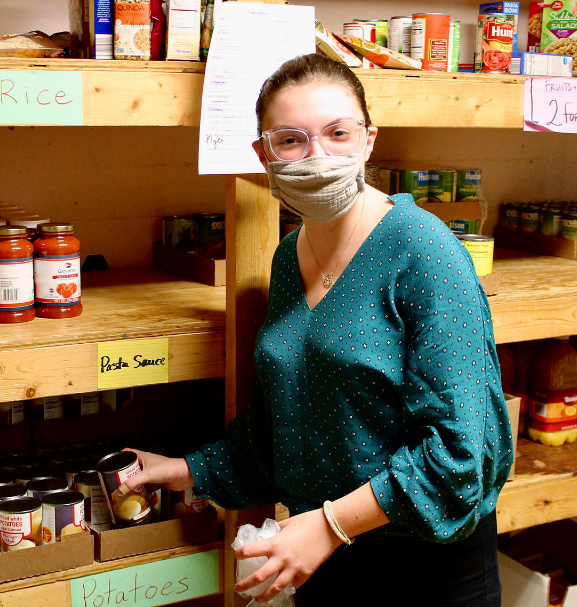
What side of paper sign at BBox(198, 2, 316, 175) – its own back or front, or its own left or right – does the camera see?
front

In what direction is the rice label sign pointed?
toward the camera

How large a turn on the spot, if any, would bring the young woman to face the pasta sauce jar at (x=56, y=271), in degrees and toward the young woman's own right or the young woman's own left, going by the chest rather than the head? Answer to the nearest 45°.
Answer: approximately 90° to the young woman's own right

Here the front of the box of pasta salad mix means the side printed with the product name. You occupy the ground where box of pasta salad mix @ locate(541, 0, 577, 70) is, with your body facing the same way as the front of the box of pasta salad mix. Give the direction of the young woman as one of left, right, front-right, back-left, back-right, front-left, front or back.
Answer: front

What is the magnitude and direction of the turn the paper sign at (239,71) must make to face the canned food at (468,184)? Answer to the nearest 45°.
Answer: approximately 135° to its left

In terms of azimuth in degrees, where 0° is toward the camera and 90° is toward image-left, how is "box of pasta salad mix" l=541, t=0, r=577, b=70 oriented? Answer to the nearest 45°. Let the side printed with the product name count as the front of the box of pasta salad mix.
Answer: approximately 0°

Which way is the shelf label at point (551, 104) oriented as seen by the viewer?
toward the camera

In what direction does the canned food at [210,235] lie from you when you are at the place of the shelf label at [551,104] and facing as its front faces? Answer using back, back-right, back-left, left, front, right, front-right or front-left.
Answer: right

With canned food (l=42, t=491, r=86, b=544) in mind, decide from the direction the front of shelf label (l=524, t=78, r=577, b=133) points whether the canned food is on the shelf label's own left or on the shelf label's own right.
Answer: on the shelf label's own right

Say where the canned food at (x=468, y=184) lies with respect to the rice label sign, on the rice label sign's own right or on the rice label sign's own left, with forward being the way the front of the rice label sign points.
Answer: on the rice label sign's own left
